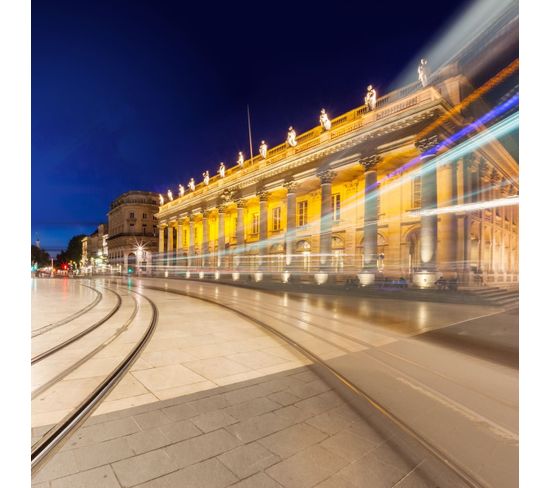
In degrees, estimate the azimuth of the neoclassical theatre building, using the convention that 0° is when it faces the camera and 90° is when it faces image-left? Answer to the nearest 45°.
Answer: approximately 45°

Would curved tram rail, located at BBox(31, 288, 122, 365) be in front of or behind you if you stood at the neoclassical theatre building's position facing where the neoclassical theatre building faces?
in front
